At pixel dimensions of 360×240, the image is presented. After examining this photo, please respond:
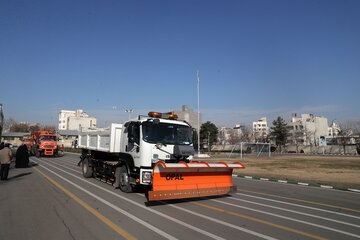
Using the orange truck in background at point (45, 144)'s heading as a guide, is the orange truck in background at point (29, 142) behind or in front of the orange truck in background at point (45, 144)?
behind

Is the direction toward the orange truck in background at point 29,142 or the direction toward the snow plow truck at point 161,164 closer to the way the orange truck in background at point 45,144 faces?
the snow plow truck

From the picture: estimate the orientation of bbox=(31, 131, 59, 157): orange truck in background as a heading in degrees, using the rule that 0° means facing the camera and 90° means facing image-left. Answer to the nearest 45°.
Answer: approximately 315°

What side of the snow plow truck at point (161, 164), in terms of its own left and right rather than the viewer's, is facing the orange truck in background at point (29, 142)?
back

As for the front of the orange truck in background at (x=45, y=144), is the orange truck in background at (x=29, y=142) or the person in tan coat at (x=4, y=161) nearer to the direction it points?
the person in tan coat

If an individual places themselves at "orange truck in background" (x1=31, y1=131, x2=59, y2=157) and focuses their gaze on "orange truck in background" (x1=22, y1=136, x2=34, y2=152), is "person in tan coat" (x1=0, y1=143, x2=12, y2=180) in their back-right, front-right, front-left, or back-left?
back-left

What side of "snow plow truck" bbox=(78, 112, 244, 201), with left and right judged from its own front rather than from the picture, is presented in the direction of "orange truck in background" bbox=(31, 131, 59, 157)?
back

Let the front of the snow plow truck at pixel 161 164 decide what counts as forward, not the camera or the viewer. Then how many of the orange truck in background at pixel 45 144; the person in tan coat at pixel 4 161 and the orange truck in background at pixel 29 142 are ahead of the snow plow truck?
0

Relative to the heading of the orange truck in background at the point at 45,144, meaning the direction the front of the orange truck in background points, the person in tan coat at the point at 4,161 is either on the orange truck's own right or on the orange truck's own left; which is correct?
on the orange truck's own right

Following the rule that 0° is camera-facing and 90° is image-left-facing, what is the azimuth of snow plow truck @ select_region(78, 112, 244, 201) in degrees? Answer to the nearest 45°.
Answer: approximately 315°

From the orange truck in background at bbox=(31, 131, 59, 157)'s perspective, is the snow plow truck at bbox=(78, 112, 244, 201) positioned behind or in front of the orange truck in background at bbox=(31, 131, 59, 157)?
in front

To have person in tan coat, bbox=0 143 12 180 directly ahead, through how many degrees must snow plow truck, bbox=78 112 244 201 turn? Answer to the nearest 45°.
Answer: approximately 180°

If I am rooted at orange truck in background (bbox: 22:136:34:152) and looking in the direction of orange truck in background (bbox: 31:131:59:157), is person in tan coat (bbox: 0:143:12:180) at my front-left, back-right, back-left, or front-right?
front-right

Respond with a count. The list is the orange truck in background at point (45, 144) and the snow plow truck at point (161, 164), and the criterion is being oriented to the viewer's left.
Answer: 0
